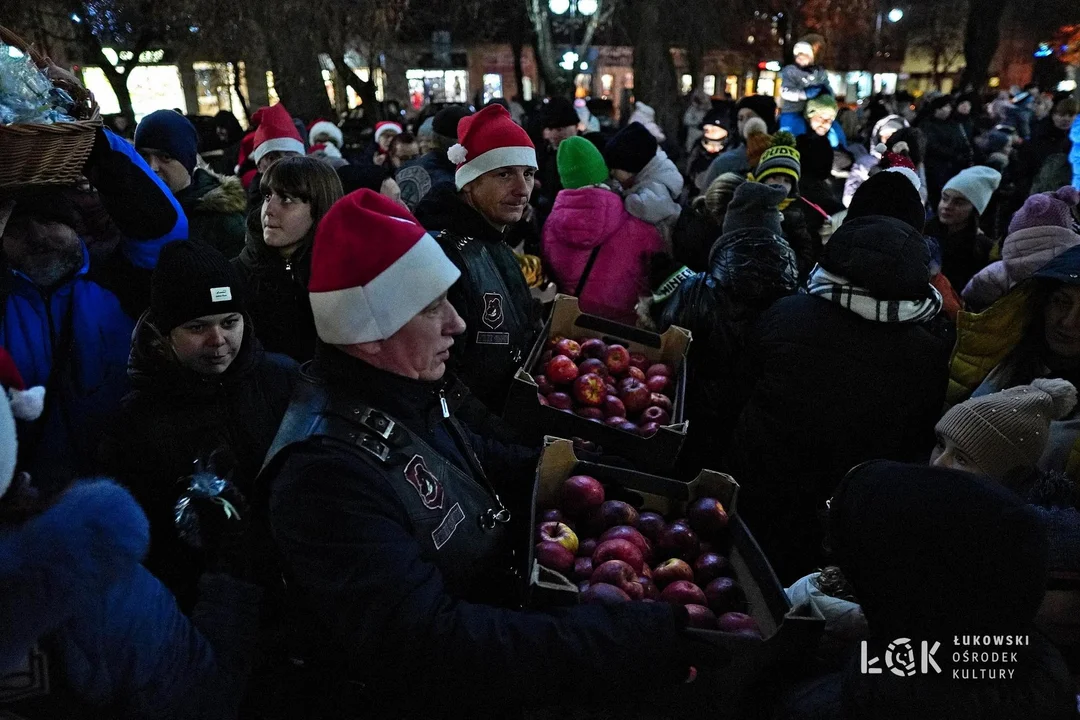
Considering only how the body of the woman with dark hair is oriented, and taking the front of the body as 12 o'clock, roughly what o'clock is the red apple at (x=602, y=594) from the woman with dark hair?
The red apple is roughly at 10 o'clock from the woman with dark hair.

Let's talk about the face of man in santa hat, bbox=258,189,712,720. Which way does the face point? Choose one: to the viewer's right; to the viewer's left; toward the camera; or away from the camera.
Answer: to the viewer's right

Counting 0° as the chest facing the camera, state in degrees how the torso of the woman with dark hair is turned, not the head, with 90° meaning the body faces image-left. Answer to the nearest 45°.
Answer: approximately 45°

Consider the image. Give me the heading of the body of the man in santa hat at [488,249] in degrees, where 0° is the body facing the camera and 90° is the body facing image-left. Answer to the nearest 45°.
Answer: approximately 315°

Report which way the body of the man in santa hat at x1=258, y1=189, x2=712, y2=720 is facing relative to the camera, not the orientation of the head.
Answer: to the viewer's right

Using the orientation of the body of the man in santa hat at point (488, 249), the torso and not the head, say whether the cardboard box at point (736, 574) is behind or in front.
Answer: in front

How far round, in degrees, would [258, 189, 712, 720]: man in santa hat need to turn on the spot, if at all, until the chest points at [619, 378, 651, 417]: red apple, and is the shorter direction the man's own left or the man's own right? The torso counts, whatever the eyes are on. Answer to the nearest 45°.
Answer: approximately 45° to the man's own left

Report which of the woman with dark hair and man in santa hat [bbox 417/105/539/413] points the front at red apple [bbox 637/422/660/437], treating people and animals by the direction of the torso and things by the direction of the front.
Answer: the man in santa hat

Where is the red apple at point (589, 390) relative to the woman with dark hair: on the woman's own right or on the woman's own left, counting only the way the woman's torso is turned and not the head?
on the woman's own left

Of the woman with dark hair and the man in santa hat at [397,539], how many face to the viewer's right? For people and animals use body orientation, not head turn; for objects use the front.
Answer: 1

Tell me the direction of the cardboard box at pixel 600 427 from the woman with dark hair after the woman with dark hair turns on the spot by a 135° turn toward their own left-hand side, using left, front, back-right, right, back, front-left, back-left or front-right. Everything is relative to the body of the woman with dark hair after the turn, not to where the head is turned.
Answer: front-right

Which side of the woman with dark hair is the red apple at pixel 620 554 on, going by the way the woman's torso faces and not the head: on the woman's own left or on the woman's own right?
on the woman's own left

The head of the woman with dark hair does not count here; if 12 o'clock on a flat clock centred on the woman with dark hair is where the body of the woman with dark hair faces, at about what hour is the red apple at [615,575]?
The red apple is roughly at 10 o'clock from the woman with dark hair.

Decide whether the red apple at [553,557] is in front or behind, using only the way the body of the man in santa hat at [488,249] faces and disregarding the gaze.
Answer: in front

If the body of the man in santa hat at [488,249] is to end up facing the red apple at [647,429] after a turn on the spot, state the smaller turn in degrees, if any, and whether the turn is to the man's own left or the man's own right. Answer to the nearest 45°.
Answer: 0° — they already face it

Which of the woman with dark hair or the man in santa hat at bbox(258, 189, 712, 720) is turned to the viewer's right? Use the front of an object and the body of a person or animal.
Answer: the man in santa hat

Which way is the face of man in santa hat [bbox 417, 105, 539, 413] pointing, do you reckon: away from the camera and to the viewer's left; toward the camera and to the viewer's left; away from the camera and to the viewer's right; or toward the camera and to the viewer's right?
toward the camera and to the viewer's right
